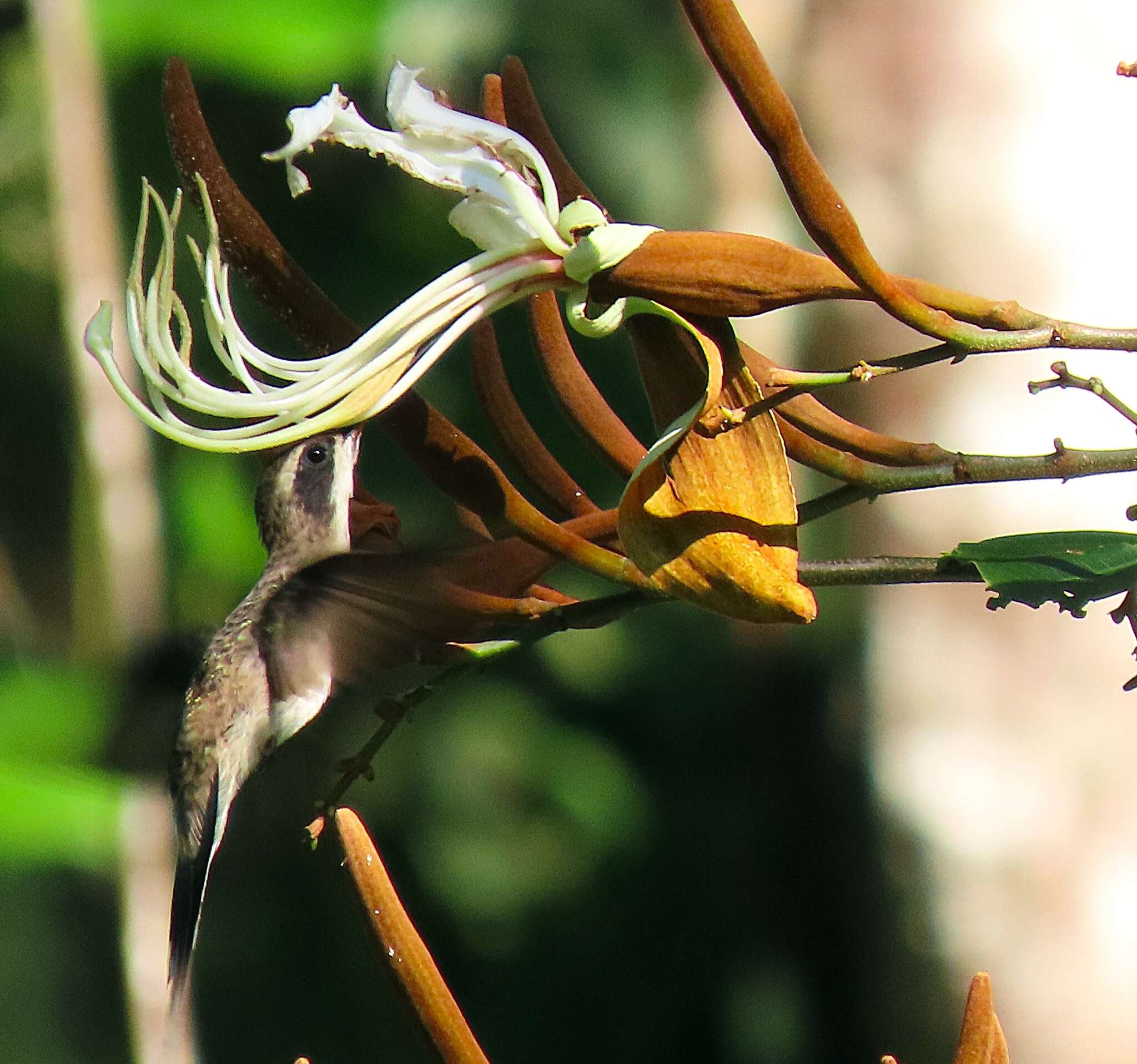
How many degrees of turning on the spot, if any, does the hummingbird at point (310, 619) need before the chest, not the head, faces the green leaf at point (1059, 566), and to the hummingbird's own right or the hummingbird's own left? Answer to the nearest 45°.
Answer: approximately 45° to the hummingbird's own right

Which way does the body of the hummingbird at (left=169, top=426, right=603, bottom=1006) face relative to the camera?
to the viewer's right
